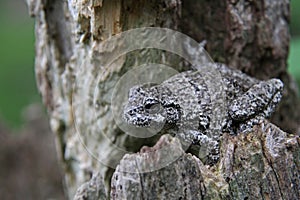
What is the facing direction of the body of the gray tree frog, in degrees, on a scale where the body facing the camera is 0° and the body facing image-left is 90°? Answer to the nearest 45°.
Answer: approximately 90°
